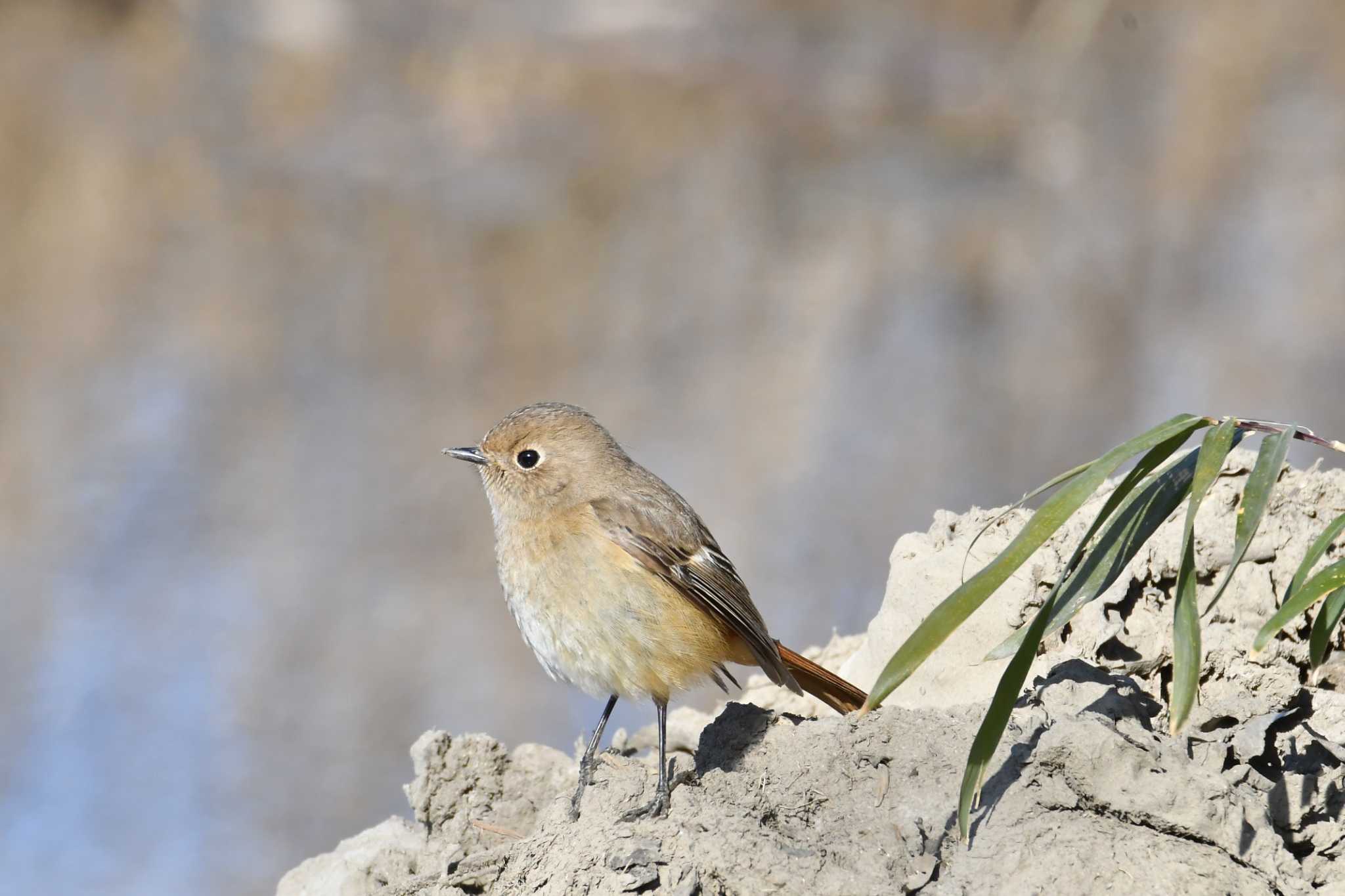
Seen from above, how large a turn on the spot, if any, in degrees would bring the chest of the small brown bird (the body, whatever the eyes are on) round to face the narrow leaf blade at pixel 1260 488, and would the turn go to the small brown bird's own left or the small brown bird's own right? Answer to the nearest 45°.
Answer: approximately 135° to the small brown bird's own left

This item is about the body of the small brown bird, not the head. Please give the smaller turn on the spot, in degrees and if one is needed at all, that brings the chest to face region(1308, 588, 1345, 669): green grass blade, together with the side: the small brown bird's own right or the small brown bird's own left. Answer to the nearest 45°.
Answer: approximately 135° to the small brown bird's own left

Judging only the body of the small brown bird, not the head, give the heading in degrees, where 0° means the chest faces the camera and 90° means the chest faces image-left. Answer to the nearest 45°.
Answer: approximately 90°

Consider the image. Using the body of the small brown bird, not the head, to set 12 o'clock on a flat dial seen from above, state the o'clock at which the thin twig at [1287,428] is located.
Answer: The thin twig is roughly at 7 o'clock from the small brown bird.

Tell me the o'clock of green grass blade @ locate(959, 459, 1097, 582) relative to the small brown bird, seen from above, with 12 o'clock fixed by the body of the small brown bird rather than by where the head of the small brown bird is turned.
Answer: The green grass blade is roughly at 7 o'clock from the small brown bird.

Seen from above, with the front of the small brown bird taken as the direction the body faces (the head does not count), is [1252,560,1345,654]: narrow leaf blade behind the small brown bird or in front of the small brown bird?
behind
